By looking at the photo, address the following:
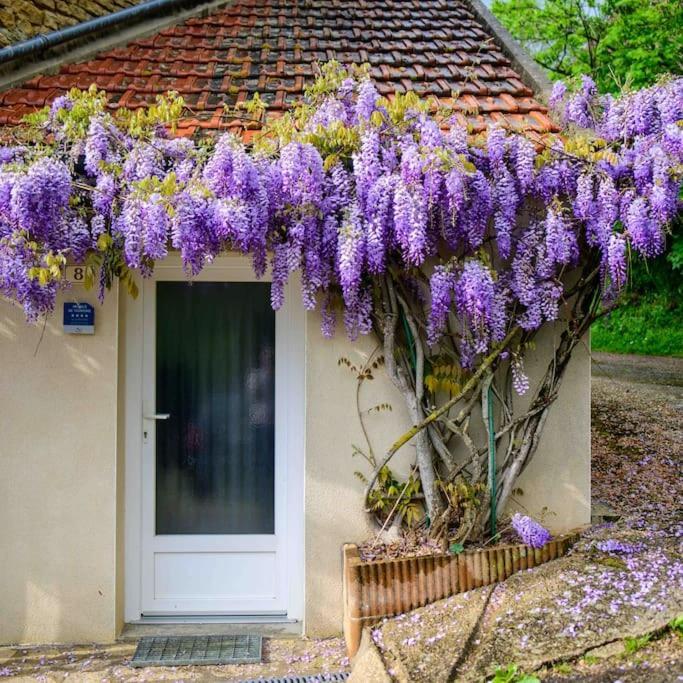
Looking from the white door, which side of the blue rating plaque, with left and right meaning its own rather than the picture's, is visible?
left

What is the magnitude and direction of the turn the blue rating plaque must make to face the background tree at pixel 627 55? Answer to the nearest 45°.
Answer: approximately 135° to its left

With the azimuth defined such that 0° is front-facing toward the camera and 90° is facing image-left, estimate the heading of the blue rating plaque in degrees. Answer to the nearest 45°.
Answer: approximately 0°
